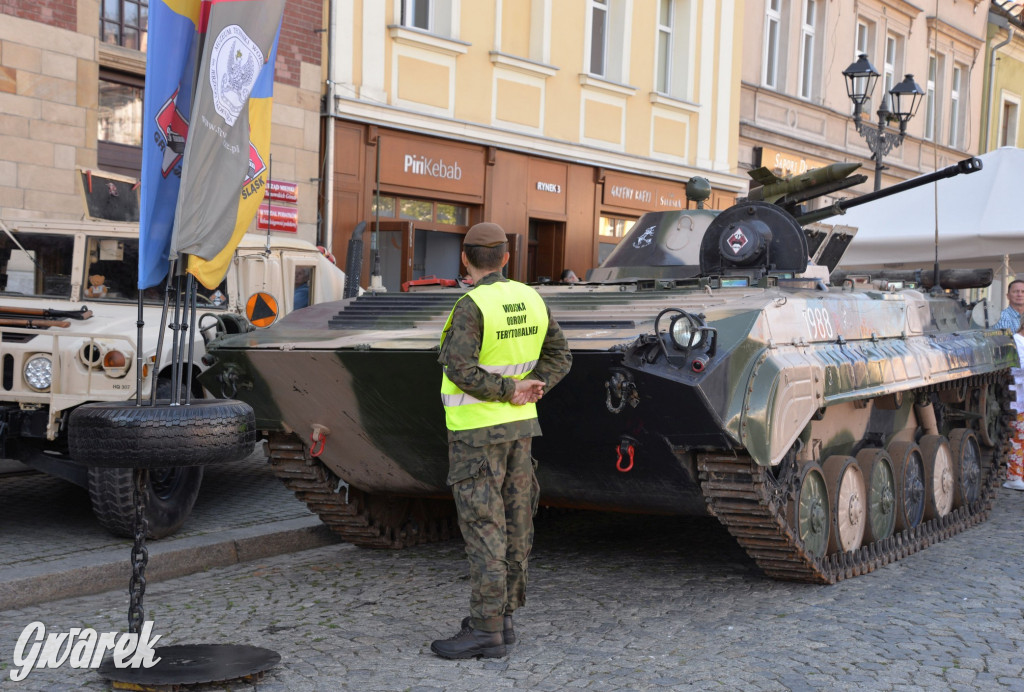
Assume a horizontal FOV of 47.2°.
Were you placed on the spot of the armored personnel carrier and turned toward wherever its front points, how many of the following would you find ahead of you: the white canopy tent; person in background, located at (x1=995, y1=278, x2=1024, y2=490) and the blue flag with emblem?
1

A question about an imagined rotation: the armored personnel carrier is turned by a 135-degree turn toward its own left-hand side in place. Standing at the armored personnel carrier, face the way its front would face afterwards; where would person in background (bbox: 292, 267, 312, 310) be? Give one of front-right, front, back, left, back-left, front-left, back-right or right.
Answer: back-left

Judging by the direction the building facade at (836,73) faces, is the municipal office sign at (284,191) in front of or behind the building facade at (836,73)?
in front

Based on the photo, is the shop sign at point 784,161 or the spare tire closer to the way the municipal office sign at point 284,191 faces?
the spare tire

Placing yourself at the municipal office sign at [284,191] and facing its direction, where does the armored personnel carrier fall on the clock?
The armored personnel carrier is roughly at 10 o'clock from the municipal office sign.

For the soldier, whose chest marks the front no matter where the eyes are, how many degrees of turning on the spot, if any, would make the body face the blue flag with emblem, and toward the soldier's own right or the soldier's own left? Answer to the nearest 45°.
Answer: approximately 45° to the soldier's own left

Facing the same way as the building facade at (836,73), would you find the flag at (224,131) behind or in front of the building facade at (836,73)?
in front

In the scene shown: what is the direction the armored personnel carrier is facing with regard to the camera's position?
facing the viewer and to the left of the viewer

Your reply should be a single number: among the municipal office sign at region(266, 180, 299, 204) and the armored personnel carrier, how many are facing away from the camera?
0

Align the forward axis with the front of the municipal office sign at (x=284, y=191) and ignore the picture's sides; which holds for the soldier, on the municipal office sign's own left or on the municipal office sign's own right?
on the municipal office sign's own left

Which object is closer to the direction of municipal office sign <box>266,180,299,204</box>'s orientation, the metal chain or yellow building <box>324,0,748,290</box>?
the metal chain

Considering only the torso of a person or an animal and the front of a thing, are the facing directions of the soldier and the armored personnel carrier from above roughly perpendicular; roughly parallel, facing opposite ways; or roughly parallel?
roughly perpendicular

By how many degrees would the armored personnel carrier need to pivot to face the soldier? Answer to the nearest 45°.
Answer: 0° — it already faces them

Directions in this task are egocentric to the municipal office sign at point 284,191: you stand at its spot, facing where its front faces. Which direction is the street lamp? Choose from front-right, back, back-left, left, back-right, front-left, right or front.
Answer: back-left
